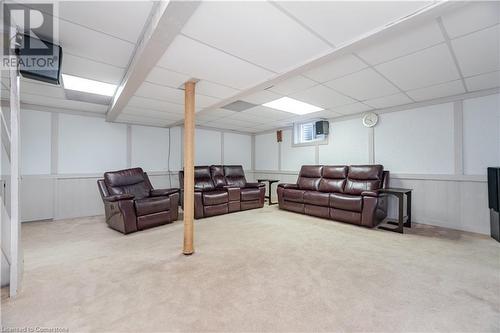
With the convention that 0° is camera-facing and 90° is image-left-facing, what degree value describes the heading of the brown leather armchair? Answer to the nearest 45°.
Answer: approximately 315°

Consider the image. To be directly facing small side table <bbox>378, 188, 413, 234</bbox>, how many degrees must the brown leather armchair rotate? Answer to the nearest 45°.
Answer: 0° — it already faces it

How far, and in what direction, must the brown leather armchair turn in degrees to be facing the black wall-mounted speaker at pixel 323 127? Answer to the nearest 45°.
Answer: approximately 45° to its left

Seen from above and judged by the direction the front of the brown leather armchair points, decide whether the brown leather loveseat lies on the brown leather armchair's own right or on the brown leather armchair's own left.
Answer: on the brown leather armchair's own left

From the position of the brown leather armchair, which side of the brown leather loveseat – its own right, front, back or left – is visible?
right
